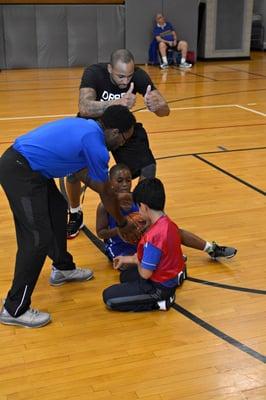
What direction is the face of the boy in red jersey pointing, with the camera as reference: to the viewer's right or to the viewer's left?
to the viewer's left

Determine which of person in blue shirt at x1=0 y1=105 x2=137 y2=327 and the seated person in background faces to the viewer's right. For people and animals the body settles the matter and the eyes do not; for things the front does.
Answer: the person in blue shirt

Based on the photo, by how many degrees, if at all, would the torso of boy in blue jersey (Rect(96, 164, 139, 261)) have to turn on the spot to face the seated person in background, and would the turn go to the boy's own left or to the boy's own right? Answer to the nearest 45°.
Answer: approximately 135° to the boy's own left

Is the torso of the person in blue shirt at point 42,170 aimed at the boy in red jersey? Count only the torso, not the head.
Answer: yes

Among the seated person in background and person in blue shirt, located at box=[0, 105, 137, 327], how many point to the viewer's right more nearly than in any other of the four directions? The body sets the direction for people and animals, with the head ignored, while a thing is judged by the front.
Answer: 1

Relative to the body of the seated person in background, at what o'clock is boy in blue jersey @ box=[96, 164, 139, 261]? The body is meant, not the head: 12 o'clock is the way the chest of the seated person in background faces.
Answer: The boy in blue jersey is roughly at 12 o'clock from the seated person in background.

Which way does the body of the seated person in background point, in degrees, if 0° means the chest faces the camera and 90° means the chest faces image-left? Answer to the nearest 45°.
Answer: approximately 0°

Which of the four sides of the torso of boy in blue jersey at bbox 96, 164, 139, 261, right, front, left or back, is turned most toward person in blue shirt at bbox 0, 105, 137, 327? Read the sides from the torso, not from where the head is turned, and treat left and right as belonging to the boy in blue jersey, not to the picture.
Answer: right

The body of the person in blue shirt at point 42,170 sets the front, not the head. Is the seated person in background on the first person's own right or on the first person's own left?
on the first person's own left

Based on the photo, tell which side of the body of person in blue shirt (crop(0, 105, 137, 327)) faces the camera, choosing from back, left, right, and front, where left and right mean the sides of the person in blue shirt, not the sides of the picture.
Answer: right

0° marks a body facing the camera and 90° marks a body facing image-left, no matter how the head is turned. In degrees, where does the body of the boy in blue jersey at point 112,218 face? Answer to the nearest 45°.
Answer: approximately 315°
